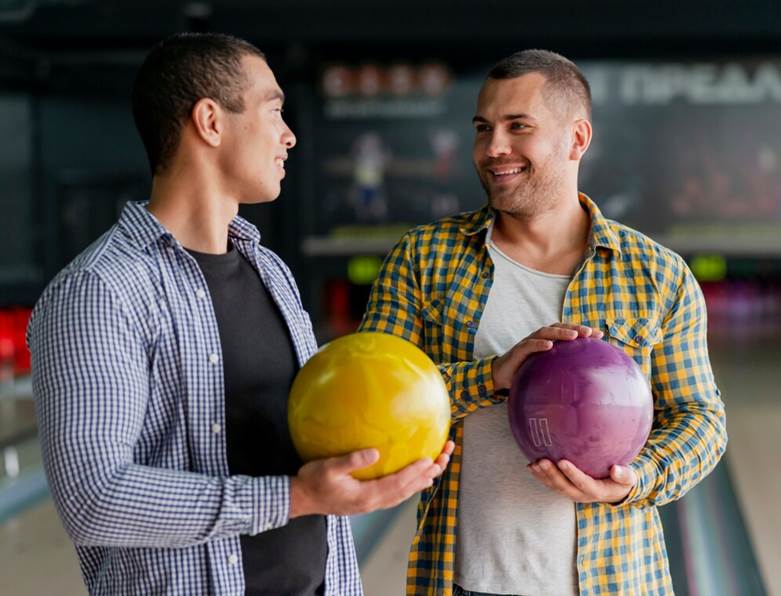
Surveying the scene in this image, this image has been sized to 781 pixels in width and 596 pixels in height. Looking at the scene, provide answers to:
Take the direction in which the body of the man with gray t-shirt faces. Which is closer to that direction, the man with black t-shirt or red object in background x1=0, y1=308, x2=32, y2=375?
the man with black t-shirt

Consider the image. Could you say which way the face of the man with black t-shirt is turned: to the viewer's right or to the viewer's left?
to the viewer's right

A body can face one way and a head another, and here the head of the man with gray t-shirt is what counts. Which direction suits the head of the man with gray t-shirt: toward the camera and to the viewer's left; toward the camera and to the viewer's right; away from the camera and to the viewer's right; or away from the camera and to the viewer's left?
toward the camera and to the viewer's left

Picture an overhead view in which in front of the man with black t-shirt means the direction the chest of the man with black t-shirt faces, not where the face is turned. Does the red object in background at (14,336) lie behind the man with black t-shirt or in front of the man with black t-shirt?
behind

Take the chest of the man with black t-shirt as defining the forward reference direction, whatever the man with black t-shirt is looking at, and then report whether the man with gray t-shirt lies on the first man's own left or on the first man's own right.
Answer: on the first man's own left

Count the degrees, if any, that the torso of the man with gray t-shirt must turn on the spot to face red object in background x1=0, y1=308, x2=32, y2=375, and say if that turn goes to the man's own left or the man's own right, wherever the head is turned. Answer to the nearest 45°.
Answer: approximately 135° to the man's own right

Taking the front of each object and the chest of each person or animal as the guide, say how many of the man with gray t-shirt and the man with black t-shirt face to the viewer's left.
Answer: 0

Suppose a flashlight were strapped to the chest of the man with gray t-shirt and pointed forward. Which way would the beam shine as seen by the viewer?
toward the camera

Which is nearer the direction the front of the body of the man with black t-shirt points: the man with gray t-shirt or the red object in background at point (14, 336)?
the man with gray t-shirt
